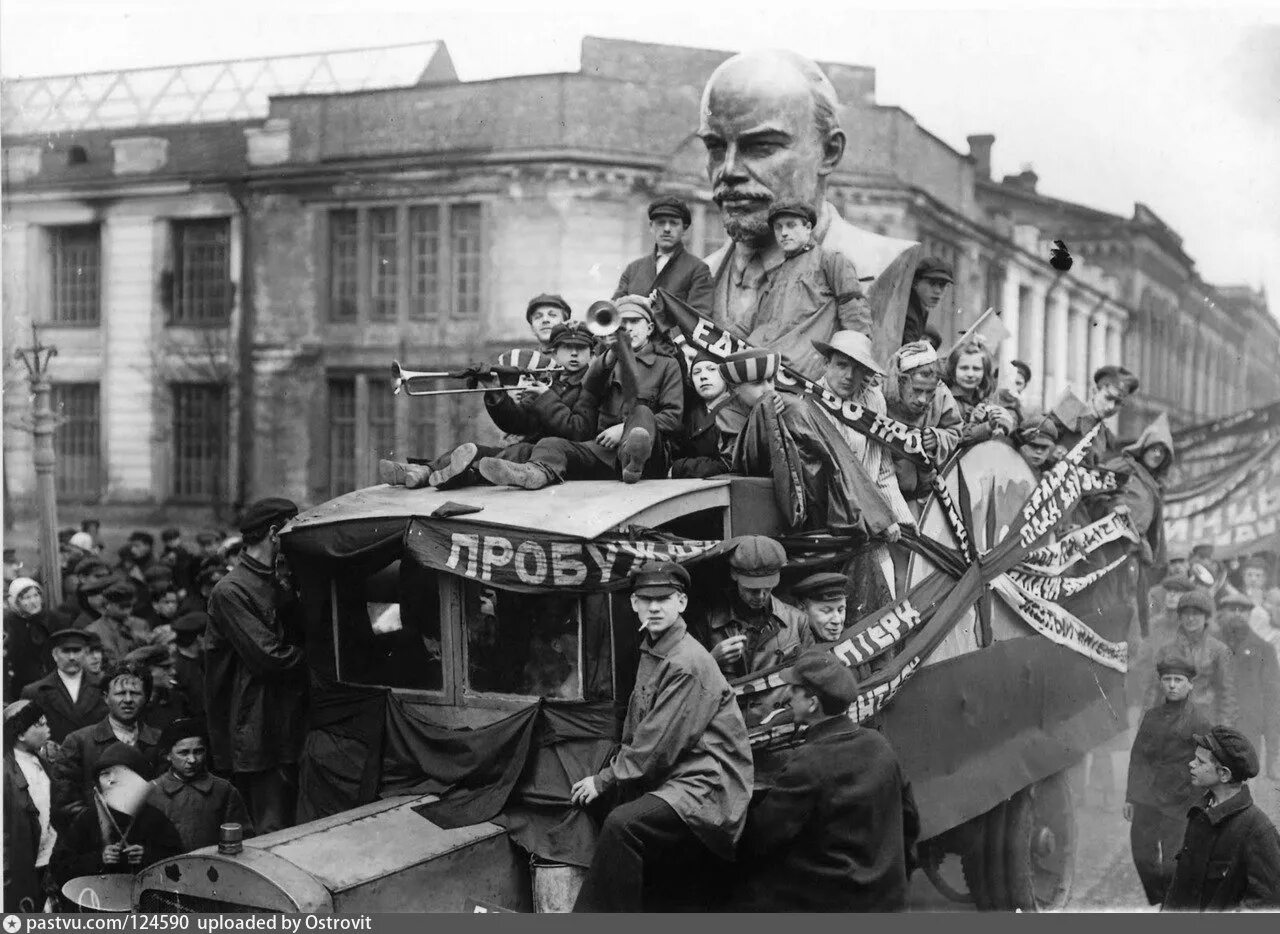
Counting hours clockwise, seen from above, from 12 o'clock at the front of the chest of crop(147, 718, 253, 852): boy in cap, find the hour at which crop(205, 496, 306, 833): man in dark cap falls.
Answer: The man in dark cap is roughly at 7 o'clock from the boy in cap.

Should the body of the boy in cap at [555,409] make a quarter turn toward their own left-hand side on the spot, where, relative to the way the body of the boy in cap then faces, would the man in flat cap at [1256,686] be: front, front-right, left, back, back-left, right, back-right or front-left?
front-left

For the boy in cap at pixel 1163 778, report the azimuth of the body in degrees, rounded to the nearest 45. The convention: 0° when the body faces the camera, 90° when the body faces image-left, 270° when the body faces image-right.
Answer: approximately 0°

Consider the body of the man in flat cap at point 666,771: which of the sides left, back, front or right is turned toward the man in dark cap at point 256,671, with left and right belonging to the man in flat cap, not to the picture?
right

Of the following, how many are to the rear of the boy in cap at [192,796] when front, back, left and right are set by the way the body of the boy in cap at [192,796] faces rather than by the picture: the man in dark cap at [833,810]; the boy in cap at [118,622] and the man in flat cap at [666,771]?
1

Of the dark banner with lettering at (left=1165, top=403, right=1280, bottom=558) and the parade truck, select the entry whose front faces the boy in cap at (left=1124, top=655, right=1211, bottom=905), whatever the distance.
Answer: the dark banner with lettering

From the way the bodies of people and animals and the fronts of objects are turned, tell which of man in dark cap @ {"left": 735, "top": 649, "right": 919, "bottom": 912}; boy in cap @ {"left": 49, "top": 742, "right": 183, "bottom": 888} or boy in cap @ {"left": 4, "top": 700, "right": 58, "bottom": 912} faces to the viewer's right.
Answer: boy in cap @ {"left": 4, "top": 700, "right": 58, "bottom": 912}

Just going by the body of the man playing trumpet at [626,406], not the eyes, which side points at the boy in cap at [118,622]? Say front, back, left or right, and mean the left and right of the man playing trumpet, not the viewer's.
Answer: right
